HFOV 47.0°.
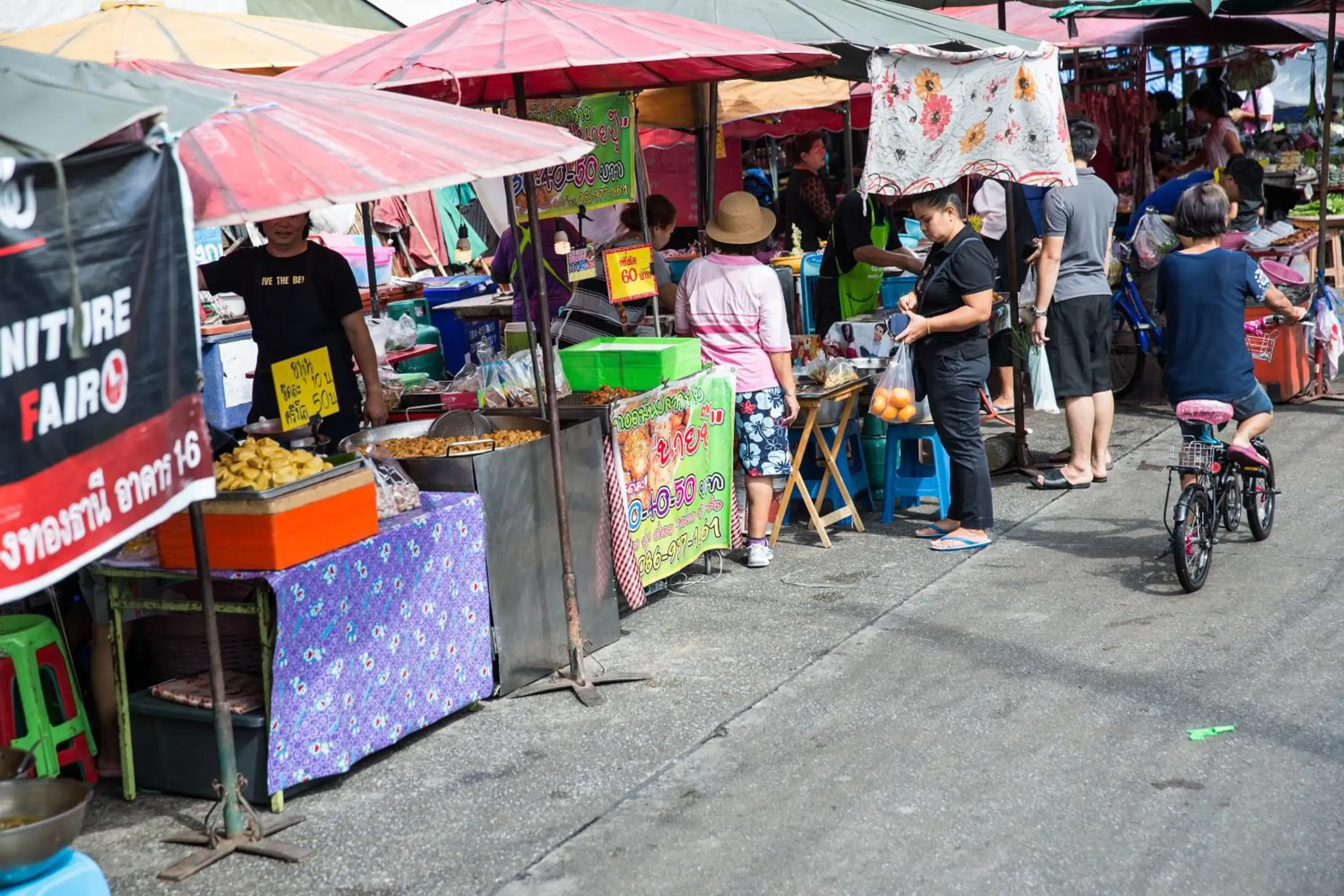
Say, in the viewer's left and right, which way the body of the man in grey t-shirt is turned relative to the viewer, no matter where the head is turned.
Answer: facing away from the viewer and to the left of the viewer

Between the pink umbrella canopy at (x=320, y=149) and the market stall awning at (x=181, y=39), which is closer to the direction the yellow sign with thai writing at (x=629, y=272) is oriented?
the pink umbrella canopy

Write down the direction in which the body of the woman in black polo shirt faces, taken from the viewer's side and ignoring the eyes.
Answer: to the viewer's left

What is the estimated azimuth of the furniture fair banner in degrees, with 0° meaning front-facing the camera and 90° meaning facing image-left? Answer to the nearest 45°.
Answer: approximately 315°

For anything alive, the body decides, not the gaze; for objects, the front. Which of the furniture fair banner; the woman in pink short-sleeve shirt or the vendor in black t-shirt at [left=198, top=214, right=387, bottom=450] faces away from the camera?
the woman in pink short-sleeve shirt

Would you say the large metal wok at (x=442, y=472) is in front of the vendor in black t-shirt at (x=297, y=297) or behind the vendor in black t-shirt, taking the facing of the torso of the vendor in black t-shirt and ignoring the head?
in front

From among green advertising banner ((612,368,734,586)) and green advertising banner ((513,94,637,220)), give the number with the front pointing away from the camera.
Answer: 0

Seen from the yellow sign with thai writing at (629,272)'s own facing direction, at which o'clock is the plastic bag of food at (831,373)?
The plastic bag of food is roughly at 8 o'clock from the yellow sign with thai writing.

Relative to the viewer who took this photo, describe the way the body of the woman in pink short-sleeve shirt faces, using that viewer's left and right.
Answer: facing away from the viewer

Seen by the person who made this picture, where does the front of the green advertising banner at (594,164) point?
facing the viewer and to the right of the viewer

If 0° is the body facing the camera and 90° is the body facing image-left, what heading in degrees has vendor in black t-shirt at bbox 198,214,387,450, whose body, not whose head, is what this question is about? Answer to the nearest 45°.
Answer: approximately 0°

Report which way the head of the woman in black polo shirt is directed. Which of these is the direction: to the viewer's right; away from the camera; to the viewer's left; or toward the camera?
to the viewer's left
